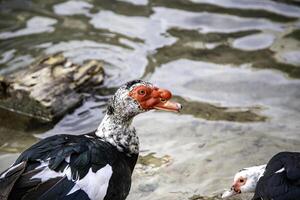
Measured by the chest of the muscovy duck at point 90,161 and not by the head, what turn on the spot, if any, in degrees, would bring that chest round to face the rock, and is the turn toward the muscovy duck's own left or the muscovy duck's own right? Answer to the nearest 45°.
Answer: approximately 90° to the muscovy duck's own left

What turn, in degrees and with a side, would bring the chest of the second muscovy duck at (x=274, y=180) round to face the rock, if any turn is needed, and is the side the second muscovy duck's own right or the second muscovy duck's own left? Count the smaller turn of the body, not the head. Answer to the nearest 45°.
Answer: approximately 45° to the second muscovy duck's own right

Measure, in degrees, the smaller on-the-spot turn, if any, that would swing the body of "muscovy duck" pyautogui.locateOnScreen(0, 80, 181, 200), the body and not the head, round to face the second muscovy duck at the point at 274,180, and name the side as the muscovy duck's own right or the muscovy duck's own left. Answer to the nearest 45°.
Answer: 0° — it already faces it

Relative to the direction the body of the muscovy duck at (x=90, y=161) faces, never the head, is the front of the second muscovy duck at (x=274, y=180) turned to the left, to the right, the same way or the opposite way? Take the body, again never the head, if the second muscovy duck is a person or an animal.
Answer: the opposite way

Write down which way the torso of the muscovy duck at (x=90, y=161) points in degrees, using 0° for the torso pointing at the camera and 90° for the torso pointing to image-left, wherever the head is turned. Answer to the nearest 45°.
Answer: approximately 270°

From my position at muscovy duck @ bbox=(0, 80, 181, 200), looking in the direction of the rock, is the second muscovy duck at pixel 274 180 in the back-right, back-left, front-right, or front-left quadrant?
front-right

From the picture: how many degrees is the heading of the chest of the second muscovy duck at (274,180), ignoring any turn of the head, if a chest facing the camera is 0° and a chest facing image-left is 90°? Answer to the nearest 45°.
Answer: approximately 90°

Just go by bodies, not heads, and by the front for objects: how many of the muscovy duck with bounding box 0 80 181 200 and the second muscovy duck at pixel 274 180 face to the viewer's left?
1

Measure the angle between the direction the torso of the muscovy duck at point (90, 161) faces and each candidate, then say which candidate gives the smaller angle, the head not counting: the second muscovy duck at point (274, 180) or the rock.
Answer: the second muscovy duck
